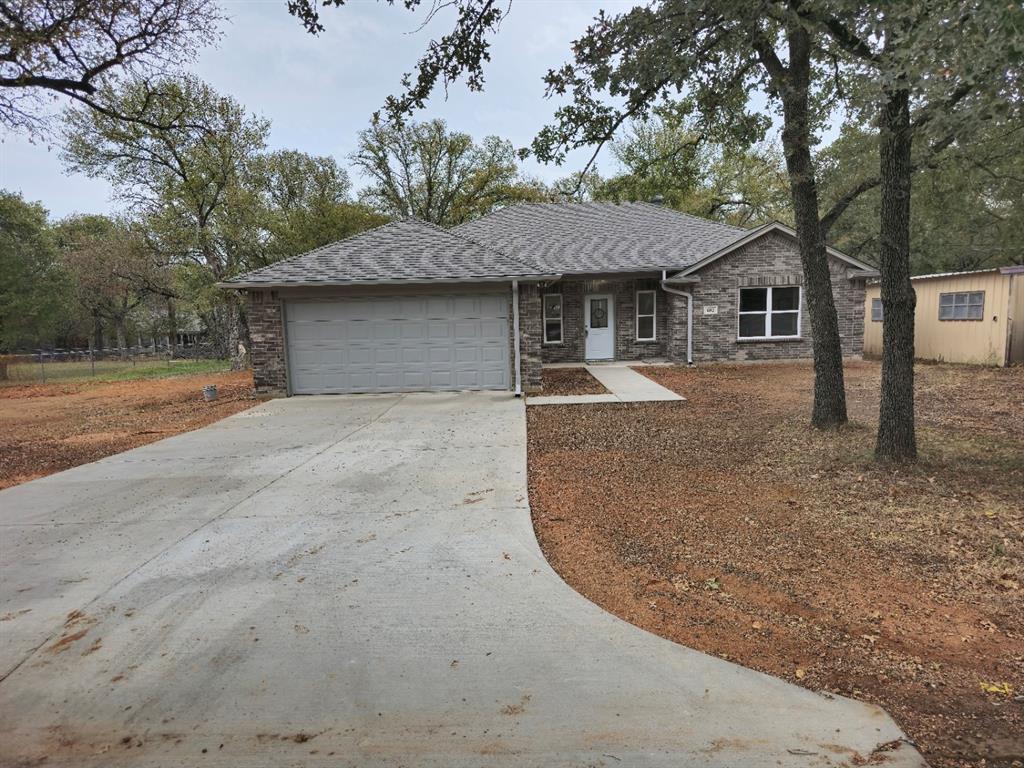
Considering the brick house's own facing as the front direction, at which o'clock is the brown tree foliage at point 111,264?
The brown tree foliage is roughly at 4 o'clock from the brick house.

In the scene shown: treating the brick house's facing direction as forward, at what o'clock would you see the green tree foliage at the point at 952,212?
The green tree foliage is roughly at 8 o'clock from the brick house.

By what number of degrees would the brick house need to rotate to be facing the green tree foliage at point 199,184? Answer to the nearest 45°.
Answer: approximately 135° to its right

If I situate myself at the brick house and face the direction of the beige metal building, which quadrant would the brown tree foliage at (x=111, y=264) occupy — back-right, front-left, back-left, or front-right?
back-left

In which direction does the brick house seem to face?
toward the camera

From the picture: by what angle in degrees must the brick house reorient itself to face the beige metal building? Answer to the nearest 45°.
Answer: approximately 90° to its left

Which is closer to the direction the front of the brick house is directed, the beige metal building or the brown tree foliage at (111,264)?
the beige metal building

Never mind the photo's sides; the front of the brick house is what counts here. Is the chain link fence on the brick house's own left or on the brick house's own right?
on the brick house's own right

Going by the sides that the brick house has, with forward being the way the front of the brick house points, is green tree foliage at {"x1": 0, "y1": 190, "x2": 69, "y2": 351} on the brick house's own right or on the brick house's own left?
on the brick house's own right

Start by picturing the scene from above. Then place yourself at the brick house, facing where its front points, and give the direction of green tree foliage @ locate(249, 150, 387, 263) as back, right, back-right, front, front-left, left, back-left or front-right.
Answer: back-right
